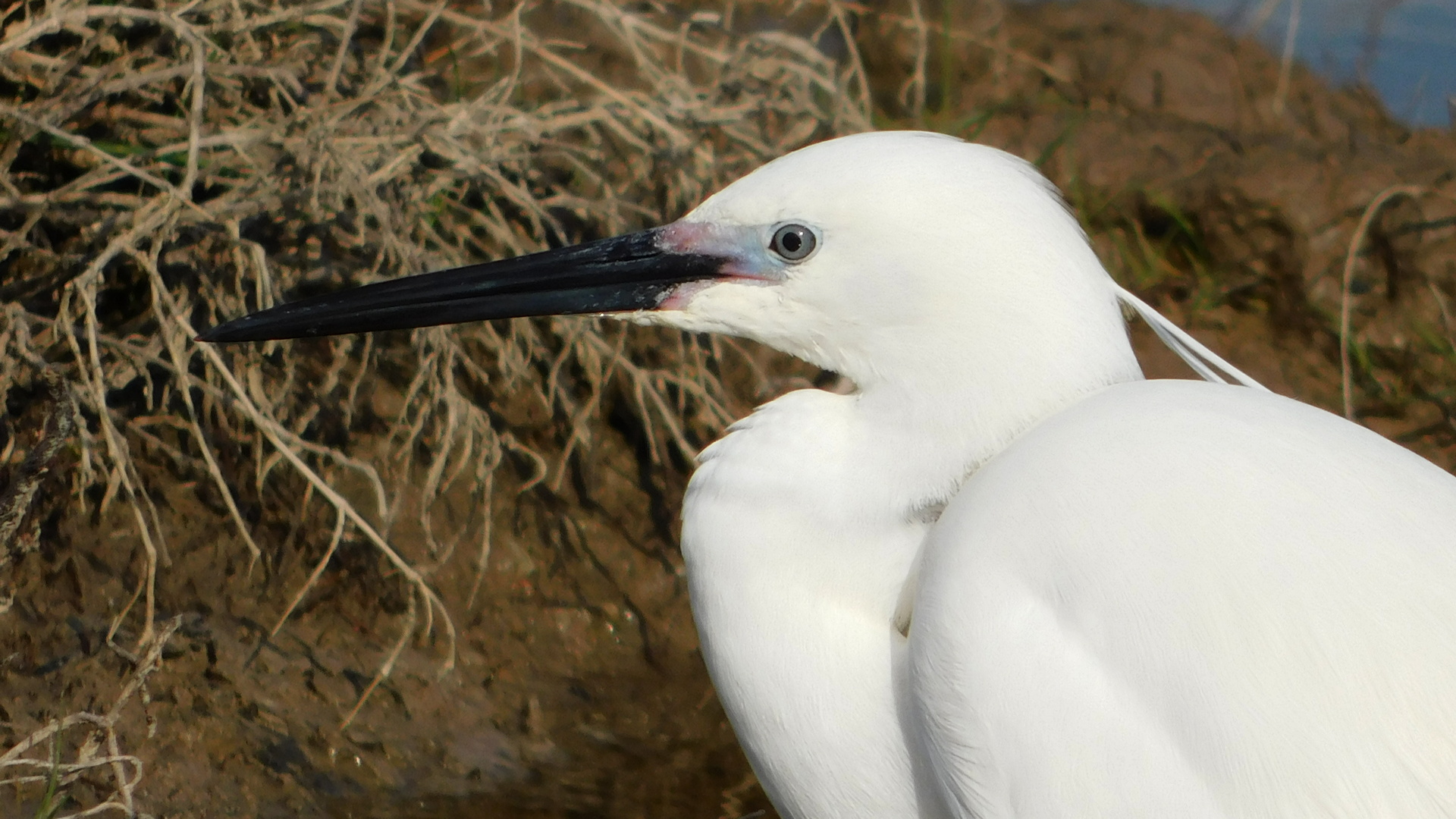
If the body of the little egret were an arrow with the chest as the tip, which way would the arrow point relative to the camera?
to the viewer's left
